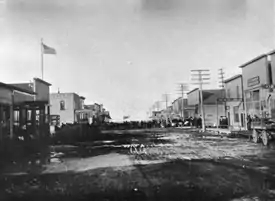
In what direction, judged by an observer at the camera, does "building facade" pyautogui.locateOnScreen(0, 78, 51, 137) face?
facing the viewer and to the right of the viewer

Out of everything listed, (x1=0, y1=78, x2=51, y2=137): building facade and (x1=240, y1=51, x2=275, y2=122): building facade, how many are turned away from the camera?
0

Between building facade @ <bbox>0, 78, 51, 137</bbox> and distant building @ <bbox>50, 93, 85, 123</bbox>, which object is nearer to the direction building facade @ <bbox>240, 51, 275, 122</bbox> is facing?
the building facade

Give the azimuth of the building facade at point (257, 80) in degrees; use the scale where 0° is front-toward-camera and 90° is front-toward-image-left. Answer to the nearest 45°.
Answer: approximately 45°

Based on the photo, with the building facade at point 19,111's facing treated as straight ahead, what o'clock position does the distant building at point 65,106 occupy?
The distant building is roughly at 8 o'clock from the building facade.

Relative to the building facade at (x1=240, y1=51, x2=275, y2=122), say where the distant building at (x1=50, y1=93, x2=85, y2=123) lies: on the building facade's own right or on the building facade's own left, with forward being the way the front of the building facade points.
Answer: on the building facade's own right

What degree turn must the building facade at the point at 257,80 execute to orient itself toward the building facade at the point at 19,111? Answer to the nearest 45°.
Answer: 0° — it already faces it
